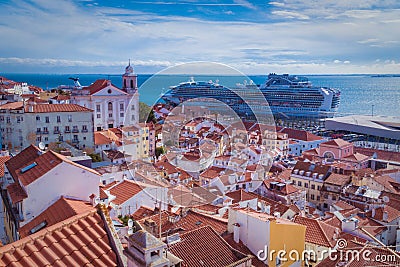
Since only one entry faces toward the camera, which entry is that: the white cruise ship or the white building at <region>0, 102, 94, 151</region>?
the white building

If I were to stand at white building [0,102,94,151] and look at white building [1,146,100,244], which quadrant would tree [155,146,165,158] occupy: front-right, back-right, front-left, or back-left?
front-left

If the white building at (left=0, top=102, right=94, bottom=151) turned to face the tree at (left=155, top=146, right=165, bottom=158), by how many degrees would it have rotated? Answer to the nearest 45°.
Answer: approximately 45° to its left

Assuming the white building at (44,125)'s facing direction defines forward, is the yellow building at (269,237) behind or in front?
in front

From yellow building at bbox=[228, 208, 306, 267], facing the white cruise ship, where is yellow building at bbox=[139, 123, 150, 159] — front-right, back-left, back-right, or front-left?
front-left

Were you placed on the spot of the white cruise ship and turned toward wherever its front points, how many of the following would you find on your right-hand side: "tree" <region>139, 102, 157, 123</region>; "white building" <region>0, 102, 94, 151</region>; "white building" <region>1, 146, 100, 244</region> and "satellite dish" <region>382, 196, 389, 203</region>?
0

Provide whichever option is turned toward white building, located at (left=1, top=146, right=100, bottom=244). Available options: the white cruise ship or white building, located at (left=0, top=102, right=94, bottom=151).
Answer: white building, located at (left=0, top=102, right=94, bottom=151)

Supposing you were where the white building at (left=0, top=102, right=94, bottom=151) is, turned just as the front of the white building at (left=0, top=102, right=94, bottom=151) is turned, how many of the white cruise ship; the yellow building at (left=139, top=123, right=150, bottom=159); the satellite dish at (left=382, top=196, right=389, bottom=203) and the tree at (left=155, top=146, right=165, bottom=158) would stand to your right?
0

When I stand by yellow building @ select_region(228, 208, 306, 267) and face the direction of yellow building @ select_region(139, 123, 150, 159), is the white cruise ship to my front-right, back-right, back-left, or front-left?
front-right

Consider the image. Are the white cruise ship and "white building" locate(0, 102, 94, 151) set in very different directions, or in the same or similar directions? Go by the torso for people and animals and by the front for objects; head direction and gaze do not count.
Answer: very different directions

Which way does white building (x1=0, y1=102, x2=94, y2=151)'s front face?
toward the camera

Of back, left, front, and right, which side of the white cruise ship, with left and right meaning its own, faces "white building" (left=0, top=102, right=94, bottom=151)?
left

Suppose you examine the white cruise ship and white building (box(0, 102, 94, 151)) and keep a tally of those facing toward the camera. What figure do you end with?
1
